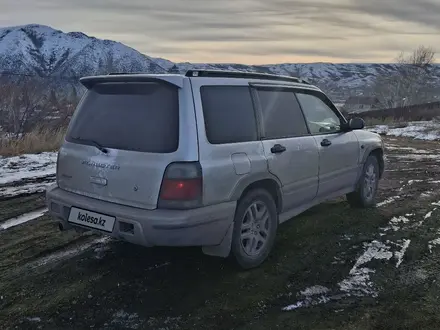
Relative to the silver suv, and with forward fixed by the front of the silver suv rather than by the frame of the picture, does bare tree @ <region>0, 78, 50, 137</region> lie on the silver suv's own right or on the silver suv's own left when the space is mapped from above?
on the silver suv's own left

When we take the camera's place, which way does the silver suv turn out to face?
facing away from the viewer and to the right of the viewer
